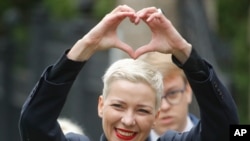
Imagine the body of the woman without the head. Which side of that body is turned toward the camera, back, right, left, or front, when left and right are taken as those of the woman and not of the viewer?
front

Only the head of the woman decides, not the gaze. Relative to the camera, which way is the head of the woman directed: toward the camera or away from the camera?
toward the camera
